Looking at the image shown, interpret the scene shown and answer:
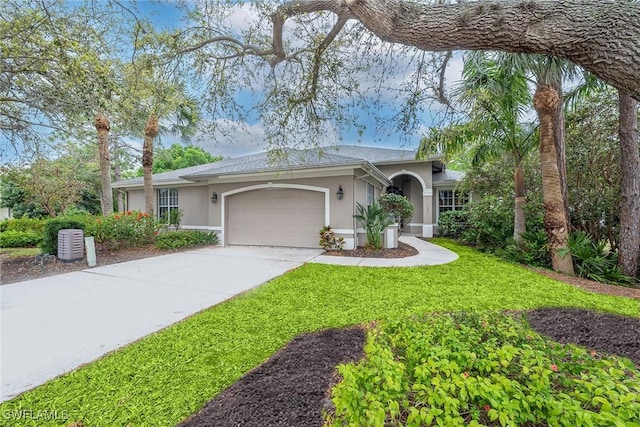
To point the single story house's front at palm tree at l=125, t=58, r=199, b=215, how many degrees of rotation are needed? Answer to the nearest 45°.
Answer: approximately 45° to its right

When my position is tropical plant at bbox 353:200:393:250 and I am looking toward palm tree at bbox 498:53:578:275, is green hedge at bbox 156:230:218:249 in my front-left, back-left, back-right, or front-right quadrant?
back-right

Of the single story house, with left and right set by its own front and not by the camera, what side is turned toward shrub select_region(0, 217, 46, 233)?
right

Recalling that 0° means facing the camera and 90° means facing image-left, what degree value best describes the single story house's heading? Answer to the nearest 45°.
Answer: approximately 0°

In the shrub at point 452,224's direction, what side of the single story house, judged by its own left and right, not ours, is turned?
left

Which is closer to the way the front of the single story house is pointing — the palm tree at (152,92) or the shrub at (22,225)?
the palm tree

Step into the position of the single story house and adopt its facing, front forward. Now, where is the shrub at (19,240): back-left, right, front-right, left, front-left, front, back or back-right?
right

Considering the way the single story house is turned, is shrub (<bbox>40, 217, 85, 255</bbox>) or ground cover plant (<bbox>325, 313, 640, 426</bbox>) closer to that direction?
the ground cover plant

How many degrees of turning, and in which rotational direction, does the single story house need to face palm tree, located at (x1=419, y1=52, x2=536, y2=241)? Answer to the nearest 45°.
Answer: approximately 45° to its left

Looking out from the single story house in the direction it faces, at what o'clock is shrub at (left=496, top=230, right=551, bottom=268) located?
The shrub is roughly at 10 o'clock from the single story house.

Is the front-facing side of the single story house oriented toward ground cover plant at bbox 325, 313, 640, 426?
yes
